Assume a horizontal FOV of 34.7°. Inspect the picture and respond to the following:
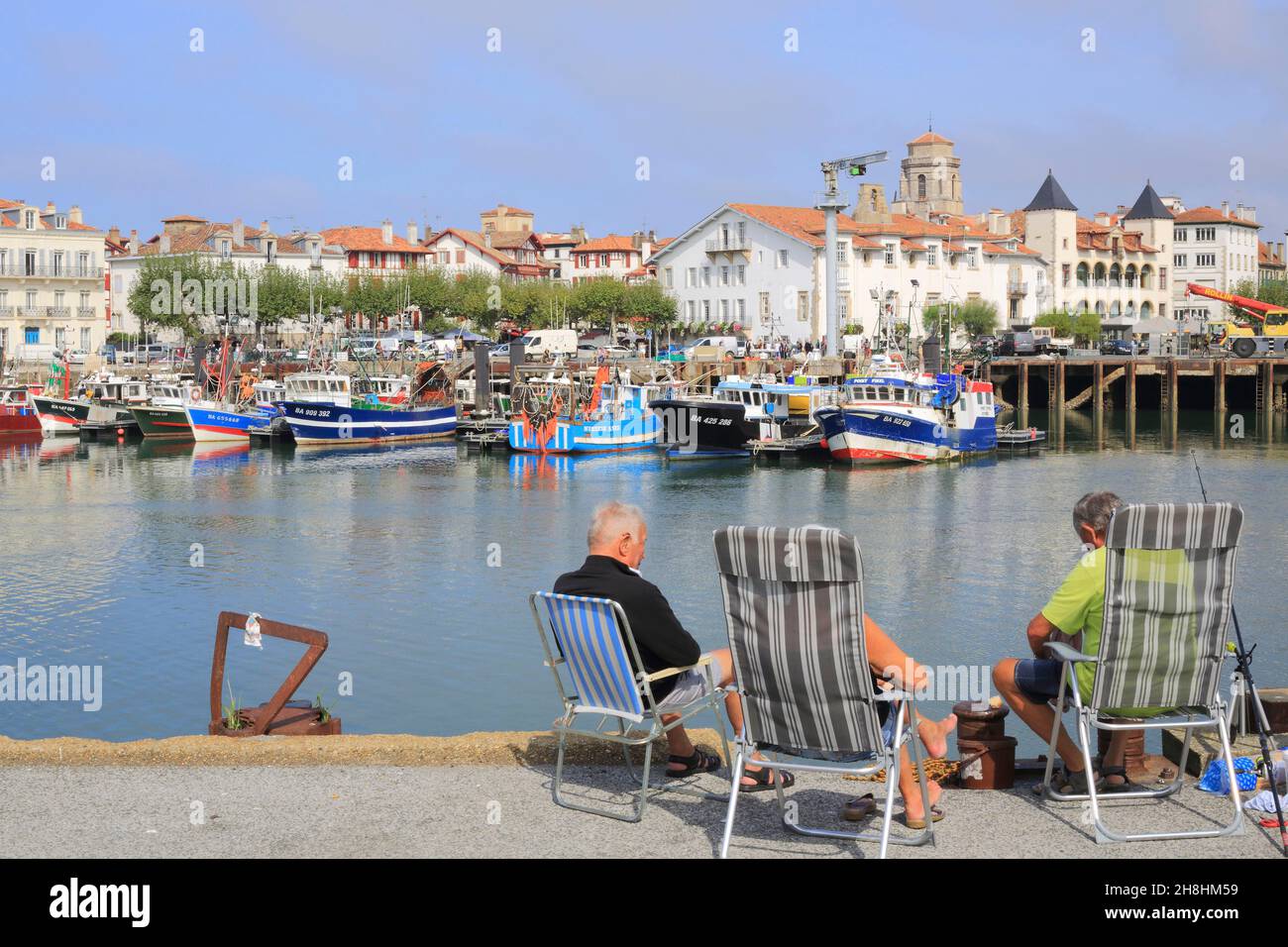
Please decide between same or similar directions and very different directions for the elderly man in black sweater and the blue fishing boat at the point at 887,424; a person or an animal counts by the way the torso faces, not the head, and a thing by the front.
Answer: very different directions

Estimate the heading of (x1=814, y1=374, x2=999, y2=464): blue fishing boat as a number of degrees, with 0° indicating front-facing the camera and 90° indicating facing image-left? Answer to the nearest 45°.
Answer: approximately 45°

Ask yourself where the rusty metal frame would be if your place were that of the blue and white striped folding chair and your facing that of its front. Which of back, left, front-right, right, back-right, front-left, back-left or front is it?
left

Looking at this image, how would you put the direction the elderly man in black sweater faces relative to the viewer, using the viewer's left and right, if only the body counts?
facing away from the viewer and to the right of the viewer

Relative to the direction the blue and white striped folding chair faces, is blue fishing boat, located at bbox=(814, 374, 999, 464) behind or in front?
in front

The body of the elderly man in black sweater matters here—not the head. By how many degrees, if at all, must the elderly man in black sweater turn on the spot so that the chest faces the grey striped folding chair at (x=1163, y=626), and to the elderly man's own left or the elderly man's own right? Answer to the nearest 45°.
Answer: approximately 45° to the elderly man's own right

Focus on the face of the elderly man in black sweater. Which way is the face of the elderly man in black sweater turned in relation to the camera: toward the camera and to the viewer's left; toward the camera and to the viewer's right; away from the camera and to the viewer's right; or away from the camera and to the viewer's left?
away from the camera and to the viewer's right

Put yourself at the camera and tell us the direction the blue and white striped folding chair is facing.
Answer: facing away from the viewer and to the right of the viewer

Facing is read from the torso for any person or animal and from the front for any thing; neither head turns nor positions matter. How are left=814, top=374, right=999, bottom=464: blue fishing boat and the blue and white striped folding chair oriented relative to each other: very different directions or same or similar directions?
very different directions

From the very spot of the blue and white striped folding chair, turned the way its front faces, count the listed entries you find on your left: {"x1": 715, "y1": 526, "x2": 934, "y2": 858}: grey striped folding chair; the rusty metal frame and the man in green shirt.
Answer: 1

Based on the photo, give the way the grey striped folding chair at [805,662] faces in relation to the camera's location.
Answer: facing away from the viewer and to the right of the viewer

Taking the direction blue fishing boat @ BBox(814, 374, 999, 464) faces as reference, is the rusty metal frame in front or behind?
in front
